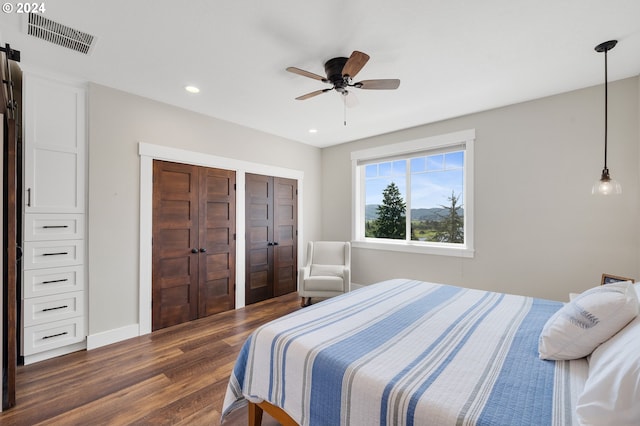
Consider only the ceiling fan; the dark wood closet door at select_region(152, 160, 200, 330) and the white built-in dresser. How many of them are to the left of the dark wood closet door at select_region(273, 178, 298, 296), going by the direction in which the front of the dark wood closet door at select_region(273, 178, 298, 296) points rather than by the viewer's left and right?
0

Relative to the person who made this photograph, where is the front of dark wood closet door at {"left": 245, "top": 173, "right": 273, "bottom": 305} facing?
facing the viewer and to the right of the viewer

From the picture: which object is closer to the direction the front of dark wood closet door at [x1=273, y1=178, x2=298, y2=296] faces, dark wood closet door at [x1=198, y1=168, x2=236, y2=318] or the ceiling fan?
the ceiling fan

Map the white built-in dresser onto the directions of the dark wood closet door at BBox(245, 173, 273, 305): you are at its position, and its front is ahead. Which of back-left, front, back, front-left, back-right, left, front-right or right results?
right

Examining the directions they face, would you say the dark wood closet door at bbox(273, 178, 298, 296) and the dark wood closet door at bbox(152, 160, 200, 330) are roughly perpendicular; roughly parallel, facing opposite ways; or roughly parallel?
roughly parallel

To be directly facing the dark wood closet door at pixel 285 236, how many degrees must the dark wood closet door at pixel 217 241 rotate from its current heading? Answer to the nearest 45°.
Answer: approximately 90° to its left

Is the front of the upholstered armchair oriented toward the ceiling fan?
yes

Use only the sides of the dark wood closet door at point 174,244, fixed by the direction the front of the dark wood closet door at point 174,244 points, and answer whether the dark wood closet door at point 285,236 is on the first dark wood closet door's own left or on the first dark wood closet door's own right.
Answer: on the first dark wood closet door's own left

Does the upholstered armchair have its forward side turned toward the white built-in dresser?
no

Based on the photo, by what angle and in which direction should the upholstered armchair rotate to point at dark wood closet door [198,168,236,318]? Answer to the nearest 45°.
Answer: approximately 90° to its right

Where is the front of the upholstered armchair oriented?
toward the camera

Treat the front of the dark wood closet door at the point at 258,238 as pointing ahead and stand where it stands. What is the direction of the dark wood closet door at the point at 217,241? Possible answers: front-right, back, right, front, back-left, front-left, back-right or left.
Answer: right

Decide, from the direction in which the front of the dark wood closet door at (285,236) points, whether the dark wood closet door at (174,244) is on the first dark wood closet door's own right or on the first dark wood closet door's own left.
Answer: on the first dark wood closet door's own right

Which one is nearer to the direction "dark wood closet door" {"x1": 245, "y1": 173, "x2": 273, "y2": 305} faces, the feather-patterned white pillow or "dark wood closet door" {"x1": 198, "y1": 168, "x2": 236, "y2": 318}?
the feather-patterned white pillow

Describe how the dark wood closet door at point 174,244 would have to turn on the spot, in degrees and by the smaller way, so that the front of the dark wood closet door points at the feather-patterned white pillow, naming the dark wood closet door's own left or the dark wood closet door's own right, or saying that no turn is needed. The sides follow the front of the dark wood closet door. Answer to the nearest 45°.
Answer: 0° — it already faces it

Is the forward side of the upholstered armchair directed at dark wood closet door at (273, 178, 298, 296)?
no
